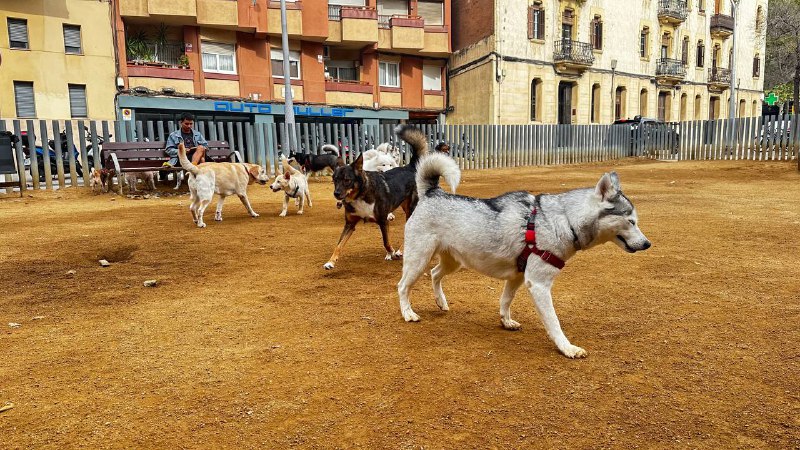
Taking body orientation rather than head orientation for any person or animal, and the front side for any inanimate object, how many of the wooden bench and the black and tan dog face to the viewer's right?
0

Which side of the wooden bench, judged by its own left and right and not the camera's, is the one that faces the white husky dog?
front

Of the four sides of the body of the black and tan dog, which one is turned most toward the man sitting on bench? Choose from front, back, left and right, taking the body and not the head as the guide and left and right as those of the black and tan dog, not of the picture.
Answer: right

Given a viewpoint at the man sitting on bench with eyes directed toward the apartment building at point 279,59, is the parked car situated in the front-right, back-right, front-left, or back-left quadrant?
front-right

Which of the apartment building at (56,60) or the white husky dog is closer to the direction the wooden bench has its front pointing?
the white husky dog

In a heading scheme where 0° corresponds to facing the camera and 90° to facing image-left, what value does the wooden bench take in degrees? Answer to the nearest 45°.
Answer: approximately 0°

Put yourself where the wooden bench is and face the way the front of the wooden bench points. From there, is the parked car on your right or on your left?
on your left

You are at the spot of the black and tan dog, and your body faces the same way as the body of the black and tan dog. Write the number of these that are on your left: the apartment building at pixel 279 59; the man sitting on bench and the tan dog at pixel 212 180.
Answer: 0

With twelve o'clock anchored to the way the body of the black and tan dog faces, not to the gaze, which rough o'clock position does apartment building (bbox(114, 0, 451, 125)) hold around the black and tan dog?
The apartment building is roughly at 4 o'clock from the black and tan dog.
